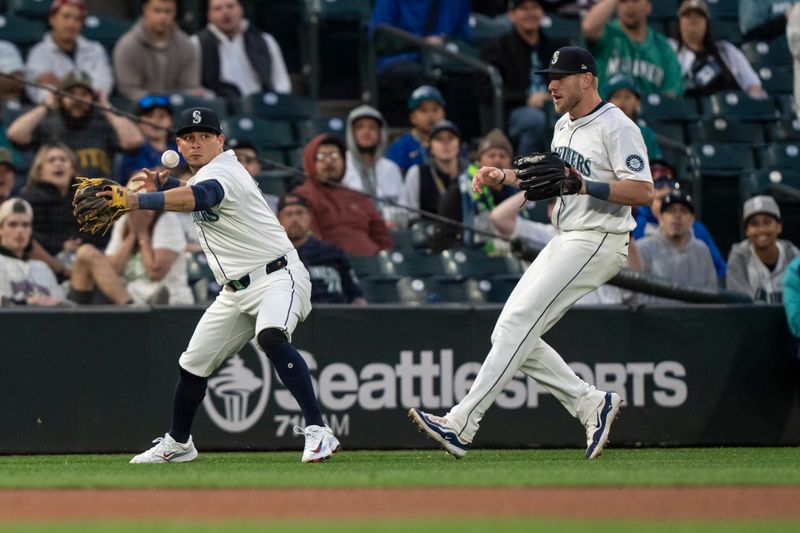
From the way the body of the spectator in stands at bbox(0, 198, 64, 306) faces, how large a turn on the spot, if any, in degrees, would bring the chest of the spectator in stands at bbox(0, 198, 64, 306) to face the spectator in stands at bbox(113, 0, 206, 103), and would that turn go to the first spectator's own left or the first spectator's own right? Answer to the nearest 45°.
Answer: approximately 135° to the first spectator's own left

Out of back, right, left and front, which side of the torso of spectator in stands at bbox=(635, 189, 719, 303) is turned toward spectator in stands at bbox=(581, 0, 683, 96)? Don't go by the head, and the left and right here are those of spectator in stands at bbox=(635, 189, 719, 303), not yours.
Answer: back

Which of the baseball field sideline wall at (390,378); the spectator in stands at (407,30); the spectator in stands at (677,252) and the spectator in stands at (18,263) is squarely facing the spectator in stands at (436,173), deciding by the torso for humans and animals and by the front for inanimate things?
the spectator in stands at (407,30)

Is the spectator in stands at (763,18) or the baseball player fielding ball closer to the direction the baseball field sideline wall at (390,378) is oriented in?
the baseball player fielding ball

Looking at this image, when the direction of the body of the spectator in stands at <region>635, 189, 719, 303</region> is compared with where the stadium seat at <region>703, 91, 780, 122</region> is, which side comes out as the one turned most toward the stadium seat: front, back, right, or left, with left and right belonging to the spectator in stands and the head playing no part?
back

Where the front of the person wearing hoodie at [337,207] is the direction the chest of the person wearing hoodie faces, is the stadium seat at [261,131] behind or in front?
behind
